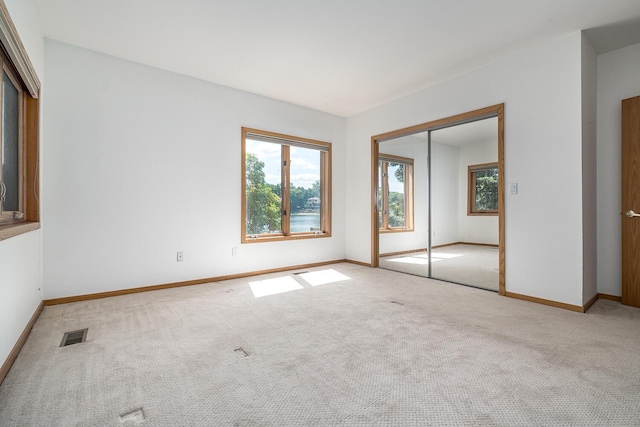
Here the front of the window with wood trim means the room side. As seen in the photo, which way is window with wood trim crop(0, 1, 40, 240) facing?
to the viewer's right

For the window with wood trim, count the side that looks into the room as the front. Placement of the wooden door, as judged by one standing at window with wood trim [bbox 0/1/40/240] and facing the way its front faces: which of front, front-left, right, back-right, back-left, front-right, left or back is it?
front-right

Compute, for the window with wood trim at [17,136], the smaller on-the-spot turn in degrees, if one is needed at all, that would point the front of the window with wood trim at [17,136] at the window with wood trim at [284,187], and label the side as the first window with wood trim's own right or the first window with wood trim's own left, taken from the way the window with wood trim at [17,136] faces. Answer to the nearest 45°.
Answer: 0° — it already faces it
